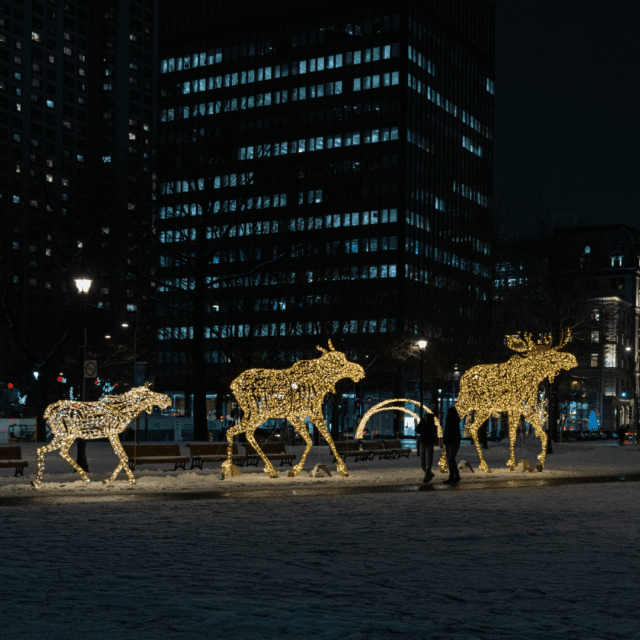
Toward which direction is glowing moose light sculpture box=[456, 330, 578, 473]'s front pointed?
to the viewer's right

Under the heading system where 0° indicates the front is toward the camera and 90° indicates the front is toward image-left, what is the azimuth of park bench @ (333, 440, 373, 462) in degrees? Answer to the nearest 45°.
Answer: approximately 315°

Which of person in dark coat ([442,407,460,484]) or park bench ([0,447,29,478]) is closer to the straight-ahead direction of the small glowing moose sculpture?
the person in dark coat

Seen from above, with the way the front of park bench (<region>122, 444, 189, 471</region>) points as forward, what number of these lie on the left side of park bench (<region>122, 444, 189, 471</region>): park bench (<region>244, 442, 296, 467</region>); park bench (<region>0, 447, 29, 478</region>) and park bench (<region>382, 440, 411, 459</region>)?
2

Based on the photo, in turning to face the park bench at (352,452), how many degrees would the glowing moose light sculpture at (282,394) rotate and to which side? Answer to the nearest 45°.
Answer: approximately 90° to its left

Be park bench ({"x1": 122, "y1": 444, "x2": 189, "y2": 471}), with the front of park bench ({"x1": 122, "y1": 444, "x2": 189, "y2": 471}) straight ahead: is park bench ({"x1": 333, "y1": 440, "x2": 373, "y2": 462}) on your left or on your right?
on your left
